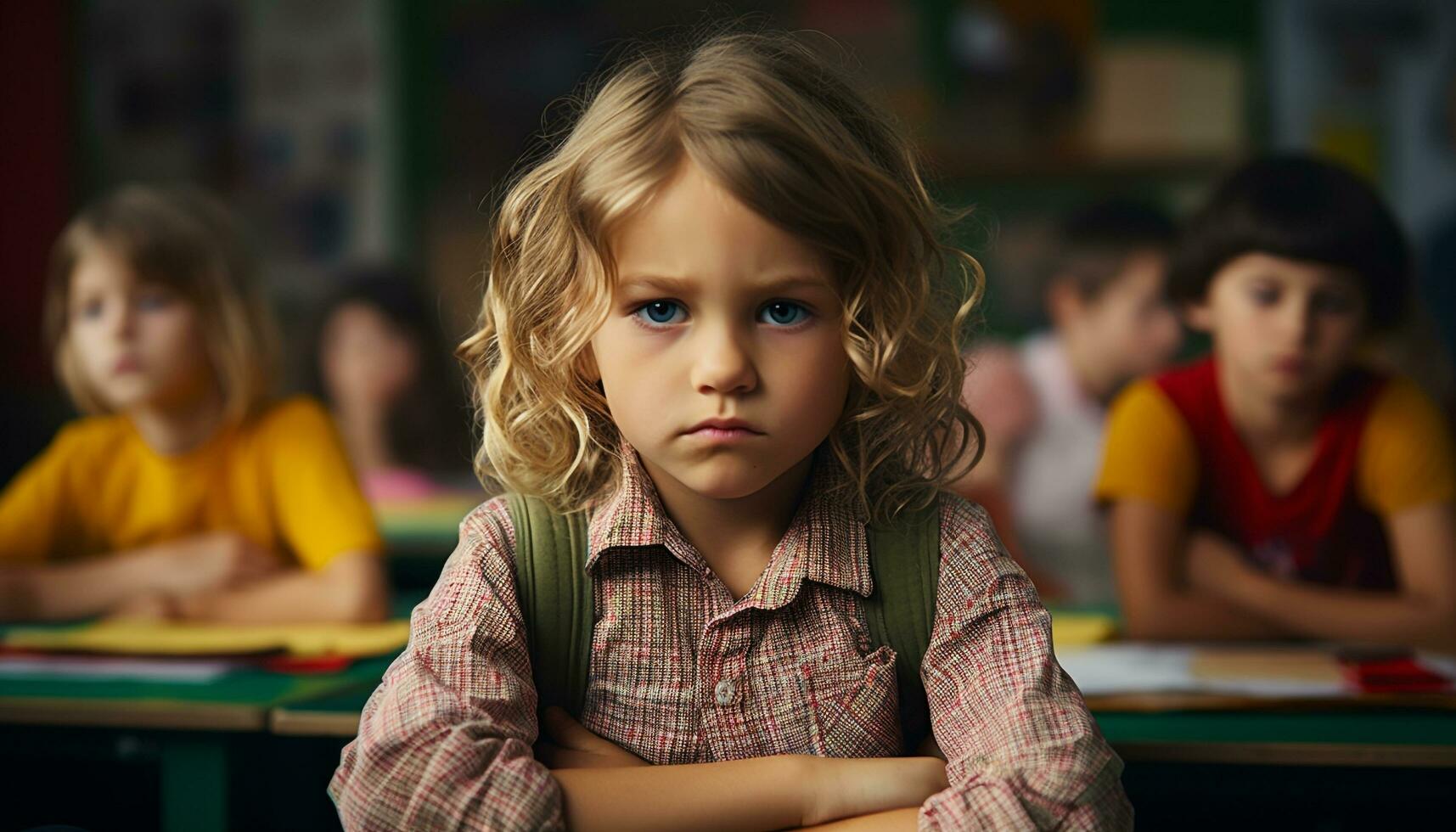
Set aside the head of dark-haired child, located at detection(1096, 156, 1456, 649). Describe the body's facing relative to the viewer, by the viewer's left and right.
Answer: facing the viewer

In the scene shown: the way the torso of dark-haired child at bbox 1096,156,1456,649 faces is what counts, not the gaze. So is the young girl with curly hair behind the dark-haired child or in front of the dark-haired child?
in front

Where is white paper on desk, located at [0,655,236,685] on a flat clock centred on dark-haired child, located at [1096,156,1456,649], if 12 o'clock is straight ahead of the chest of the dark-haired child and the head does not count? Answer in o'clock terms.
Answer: The white paper on desk is roughly at 2 o'clock from the dark-haired child.

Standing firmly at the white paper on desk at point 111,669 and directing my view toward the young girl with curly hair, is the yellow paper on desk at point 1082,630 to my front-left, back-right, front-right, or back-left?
front-left

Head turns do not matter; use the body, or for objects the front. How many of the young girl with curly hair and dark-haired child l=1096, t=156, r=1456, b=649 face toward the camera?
2

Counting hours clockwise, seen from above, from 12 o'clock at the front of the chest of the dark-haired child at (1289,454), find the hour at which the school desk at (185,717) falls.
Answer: The school desk is roughly at 2 o'clock from the dark-haired child.

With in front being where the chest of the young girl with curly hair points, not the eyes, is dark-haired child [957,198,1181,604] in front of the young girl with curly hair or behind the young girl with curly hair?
behind

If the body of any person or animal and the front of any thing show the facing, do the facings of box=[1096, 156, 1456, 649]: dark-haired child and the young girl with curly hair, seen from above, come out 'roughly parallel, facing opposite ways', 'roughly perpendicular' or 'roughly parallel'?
roughly parallel

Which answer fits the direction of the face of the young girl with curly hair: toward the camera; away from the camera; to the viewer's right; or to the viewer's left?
toward the camera

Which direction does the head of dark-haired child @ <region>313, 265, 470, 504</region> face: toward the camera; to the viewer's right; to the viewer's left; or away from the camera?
toward the camera

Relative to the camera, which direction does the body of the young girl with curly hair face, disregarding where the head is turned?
toward the camera

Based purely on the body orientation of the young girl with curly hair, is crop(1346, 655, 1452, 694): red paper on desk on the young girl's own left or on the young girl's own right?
on the young girl's own left
